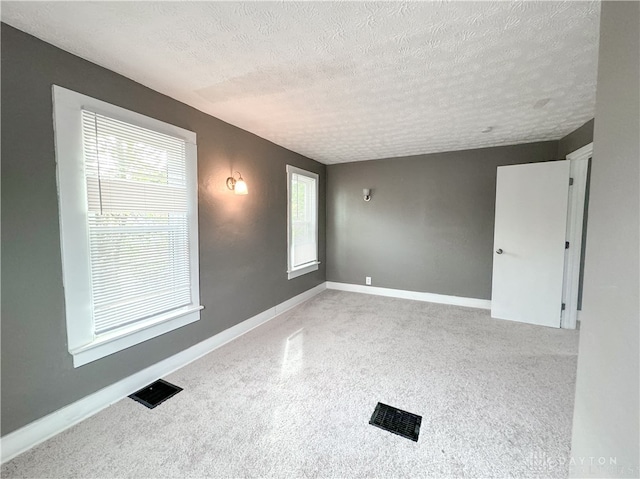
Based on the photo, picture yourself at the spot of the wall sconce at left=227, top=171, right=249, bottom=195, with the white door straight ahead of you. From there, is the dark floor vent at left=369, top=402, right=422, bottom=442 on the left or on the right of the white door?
right

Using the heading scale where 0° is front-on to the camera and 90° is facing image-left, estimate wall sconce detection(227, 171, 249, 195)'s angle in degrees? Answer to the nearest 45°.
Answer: approximately 315°

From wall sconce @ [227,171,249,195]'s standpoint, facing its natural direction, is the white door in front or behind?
in front

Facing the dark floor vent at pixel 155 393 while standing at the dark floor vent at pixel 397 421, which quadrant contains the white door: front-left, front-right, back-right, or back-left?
back-right

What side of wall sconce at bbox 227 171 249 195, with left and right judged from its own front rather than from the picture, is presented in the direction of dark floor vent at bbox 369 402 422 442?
front
